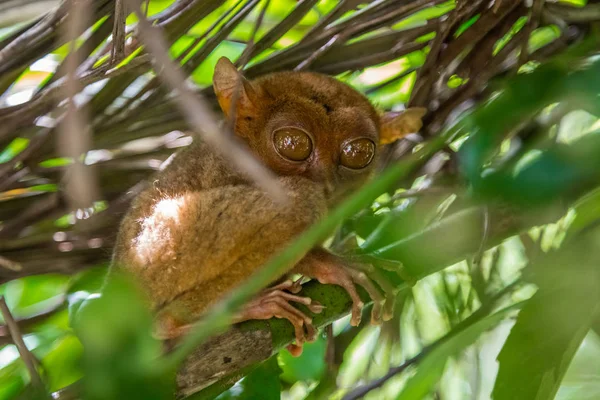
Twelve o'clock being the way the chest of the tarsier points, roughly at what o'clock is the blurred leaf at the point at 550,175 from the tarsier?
The blurred leaf is roughly at 1 o'clock from the tarsier.

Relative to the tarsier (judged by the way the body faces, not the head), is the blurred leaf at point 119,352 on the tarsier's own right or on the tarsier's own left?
on the tarsier's own right

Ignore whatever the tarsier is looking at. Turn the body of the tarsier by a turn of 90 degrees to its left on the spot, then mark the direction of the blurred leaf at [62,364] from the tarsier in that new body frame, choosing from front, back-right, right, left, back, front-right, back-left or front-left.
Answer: back

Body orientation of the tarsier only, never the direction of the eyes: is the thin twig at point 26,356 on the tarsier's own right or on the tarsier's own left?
on the tarsier's own right

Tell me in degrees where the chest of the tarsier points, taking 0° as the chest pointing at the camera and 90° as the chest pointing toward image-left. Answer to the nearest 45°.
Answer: approximately 315°

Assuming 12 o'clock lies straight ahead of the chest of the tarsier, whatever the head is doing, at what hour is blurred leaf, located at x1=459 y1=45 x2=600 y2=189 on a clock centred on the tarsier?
The blurred leaf is roughly at 1 o'clock from the tarsier.
